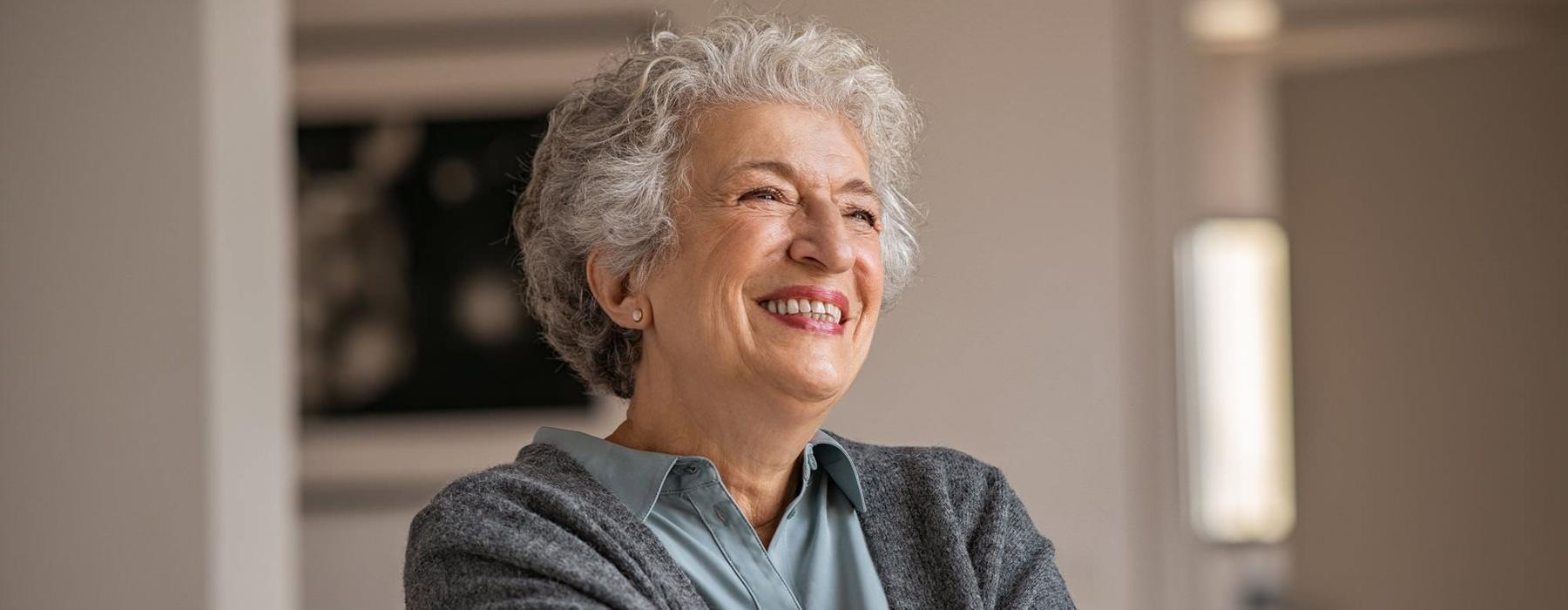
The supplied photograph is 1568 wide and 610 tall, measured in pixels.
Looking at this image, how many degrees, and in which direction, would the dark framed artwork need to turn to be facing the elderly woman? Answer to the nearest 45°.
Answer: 0° — it already faces them

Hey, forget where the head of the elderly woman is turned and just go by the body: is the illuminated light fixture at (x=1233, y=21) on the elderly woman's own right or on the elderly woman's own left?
on the elderly woman's own left

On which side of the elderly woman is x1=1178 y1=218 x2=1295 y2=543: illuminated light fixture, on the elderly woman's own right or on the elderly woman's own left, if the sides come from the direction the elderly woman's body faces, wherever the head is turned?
on the elderly woman's own left

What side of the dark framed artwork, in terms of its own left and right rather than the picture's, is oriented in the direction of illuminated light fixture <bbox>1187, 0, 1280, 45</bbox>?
left

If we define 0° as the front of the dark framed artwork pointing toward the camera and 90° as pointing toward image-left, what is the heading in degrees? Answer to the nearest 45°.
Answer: approximately 0°
